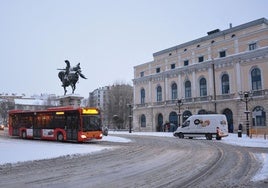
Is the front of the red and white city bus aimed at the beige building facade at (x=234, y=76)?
no

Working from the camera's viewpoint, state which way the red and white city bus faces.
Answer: facing the viewer and to the right of the viewer

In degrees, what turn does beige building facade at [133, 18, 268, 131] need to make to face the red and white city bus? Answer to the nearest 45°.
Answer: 0° — it already faces it

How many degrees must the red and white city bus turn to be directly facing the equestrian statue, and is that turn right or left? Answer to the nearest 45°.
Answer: approximately 135° to its left

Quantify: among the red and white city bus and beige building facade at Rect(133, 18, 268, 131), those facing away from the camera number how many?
0

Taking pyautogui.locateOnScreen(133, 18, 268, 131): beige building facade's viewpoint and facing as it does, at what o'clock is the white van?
The white van is roughly at 11 o'clock from the beige building facade.
